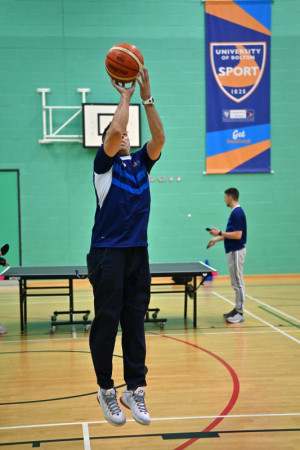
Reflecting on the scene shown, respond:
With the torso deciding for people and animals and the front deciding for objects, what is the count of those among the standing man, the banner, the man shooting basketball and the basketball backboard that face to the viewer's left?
1

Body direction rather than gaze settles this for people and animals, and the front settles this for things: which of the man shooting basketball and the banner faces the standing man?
the banner

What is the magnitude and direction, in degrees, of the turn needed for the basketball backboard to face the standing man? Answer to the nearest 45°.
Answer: approximately 45° to its left

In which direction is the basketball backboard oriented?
toward the camera

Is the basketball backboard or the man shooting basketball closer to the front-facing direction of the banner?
the man shooting basketball

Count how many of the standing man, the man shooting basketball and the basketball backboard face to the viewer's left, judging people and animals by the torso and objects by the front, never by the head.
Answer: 1

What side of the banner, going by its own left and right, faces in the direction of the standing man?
front

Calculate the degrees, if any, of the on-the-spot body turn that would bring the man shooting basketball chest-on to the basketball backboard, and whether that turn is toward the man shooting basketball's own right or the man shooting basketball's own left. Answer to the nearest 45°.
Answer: approximately 135° to the man shooting basketball's own left

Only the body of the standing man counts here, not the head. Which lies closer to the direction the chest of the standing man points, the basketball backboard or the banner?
the basketball backboard

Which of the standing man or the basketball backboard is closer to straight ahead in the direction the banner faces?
the standing man

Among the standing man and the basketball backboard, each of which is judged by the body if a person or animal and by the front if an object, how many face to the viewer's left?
1

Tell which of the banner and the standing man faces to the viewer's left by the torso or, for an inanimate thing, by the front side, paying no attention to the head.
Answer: the standing man

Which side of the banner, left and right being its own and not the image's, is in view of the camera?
front

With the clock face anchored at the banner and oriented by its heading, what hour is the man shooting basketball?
The man shooting basketball is roughly at 12 o'clock from the banner.

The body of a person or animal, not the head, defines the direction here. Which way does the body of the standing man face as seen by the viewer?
to the viewer's left
